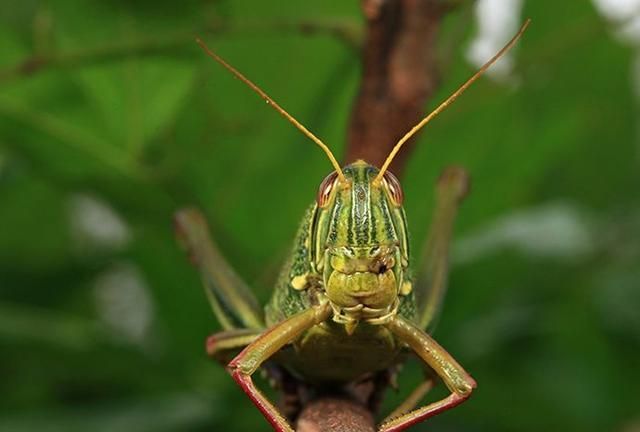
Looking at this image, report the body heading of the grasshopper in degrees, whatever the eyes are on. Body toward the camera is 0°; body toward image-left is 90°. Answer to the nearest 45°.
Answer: approximately 0°
